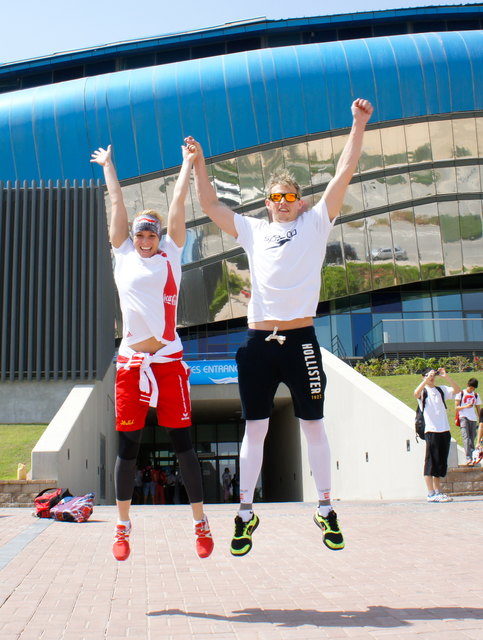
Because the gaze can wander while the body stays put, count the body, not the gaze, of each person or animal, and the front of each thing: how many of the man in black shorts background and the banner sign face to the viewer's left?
0

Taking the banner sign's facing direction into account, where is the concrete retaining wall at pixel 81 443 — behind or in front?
in front

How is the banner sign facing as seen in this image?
toward the camera

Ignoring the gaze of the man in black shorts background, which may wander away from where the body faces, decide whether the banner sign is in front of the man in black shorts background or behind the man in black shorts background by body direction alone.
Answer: behind

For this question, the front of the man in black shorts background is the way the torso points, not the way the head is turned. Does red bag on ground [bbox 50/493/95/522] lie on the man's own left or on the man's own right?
on the man's own right

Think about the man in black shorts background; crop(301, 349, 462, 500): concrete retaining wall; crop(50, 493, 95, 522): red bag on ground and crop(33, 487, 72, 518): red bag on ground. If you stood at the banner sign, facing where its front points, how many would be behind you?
0

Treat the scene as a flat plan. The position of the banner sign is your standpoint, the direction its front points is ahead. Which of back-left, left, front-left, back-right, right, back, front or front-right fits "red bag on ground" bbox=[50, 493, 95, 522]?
front

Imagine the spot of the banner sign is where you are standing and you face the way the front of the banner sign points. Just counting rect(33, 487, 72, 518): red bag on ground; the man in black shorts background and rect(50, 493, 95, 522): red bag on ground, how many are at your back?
0

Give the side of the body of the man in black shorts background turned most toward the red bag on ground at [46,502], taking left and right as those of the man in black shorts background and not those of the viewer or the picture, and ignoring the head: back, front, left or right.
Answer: right

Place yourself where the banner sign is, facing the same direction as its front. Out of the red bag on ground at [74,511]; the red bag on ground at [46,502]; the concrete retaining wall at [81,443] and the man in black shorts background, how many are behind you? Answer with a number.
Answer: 0
